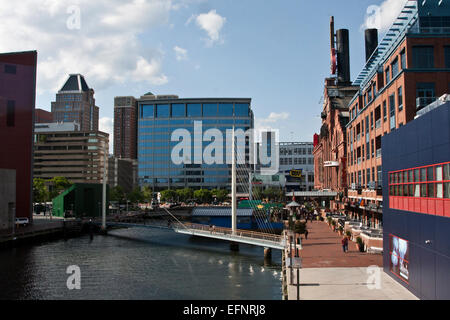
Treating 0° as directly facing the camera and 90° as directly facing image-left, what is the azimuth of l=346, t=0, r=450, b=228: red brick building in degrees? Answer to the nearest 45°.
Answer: approximately 90°
